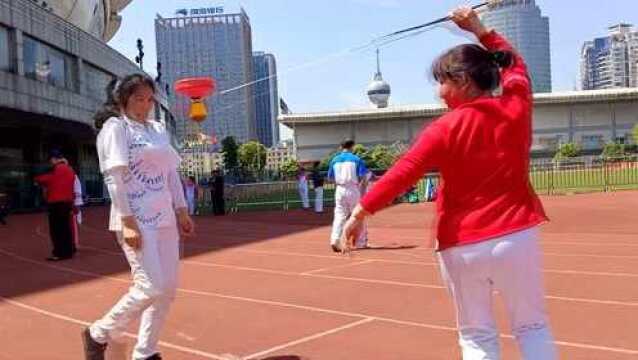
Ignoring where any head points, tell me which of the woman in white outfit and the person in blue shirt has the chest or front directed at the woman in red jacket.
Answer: the woman in white outfit

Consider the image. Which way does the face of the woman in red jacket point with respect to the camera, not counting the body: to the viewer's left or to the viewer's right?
to the viewer's left

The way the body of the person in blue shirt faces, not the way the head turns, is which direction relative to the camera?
away from the camera

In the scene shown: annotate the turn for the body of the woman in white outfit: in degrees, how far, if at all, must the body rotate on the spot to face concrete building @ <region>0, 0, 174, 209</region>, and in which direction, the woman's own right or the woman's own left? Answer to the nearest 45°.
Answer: approximately 135° to the woman's own left

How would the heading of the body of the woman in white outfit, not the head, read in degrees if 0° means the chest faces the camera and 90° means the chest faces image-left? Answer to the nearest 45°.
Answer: approximately 315°

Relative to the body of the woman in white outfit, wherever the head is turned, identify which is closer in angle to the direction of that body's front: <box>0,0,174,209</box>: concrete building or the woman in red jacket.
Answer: the woman in red jacket

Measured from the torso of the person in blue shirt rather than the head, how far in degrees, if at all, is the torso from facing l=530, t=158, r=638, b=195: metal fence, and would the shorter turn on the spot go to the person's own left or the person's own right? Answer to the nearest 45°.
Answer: approximately 45° to the person's own right

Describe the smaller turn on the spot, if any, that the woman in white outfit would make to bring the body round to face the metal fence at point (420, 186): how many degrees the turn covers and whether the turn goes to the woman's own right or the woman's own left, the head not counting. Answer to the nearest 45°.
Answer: approximately 90° to the woman's own left

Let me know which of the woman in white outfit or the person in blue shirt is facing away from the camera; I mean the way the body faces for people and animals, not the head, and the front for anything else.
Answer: the person in blue shirt

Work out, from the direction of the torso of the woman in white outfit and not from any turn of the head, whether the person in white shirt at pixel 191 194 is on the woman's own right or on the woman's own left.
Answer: on the woman's own left
